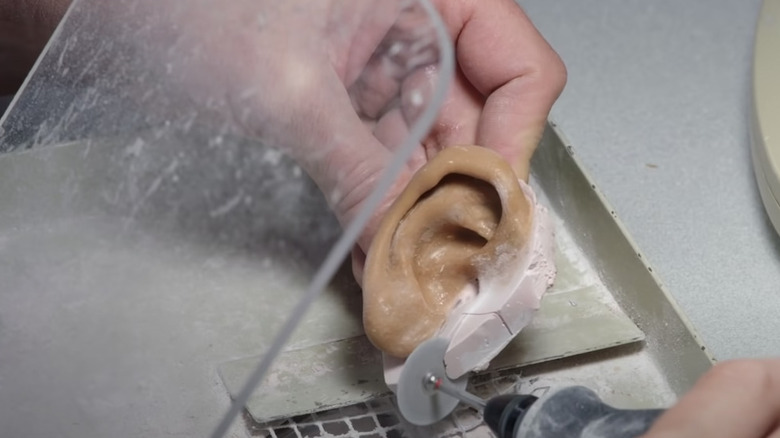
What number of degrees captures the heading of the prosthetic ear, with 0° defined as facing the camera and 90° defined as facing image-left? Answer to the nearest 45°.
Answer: approximately 0°
